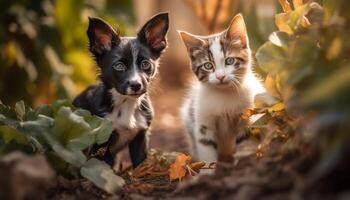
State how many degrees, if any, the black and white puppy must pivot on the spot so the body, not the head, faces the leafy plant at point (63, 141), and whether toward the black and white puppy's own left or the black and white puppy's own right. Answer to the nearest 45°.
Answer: approximately 90° to the black and white puppy's own right

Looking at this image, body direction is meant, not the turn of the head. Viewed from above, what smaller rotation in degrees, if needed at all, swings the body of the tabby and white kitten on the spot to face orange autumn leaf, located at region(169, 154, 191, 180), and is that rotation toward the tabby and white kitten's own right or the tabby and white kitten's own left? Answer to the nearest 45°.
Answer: approximately 45° to the tabby and white kitten's own right

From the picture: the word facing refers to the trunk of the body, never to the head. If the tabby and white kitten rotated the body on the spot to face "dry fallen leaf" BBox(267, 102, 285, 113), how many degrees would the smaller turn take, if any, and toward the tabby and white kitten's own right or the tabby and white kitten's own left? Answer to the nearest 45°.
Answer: approximately 45° to the tabby and white kitten's own left

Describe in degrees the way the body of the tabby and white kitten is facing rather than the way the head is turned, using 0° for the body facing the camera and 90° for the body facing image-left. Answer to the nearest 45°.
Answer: approximately 0°

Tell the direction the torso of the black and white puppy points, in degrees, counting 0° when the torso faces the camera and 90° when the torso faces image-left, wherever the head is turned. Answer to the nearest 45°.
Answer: approximately 315°
